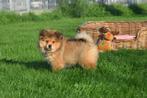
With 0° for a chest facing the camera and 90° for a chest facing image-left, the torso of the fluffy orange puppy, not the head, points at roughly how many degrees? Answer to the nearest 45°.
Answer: approximately 90°

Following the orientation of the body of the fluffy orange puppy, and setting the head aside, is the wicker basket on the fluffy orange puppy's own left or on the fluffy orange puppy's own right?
on the fluffy orange puppy's own right
